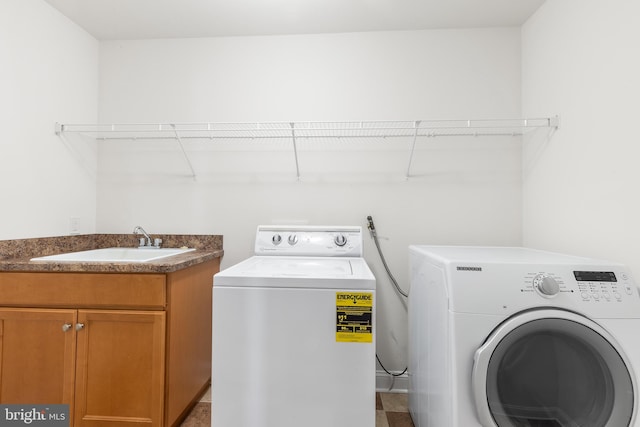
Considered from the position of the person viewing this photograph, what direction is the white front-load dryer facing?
facing the viewer and to the right of the viewer

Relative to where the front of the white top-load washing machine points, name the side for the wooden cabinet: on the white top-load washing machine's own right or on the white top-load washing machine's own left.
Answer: on the white top-load washing machine's own right

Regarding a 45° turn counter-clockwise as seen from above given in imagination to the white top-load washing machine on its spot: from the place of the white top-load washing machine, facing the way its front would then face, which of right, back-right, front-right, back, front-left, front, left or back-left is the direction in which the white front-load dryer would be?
front-left

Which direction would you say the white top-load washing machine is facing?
toward the camera

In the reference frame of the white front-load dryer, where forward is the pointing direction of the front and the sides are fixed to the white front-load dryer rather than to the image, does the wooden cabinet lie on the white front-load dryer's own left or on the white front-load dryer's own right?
on the white front-load dryer's own right

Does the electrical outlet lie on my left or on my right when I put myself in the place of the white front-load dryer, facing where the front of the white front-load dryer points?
on my right

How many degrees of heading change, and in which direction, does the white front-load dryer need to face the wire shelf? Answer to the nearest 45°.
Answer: approximately 135° to its right
